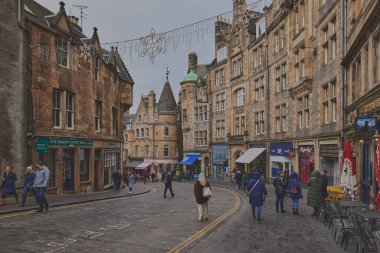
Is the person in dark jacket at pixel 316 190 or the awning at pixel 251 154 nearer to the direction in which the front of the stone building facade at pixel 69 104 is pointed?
the person in dark jacket

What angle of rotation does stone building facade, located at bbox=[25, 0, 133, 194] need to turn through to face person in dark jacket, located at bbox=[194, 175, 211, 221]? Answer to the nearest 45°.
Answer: approximately 45° to its right

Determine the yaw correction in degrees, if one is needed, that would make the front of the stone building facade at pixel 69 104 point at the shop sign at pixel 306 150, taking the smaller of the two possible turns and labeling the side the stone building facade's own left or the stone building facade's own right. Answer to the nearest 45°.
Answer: approximately 45° to the stone building facade's own left

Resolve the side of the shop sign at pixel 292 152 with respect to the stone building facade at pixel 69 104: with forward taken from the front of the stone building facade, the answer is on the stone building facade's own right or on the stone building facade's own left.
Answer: on the stone building facade's own left

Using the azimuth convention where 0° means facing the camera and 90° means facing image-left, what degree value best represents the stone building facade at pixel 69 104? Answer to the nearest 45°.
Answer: approximately 315°

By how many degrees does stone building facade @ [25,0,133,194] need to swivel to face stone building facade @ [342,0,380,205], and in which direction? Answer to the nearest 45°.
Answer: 0° — it already faces it

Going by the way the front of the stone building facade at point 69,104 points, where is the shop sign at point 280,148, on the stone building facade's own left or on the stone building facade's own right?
on the stone building facade's own left
